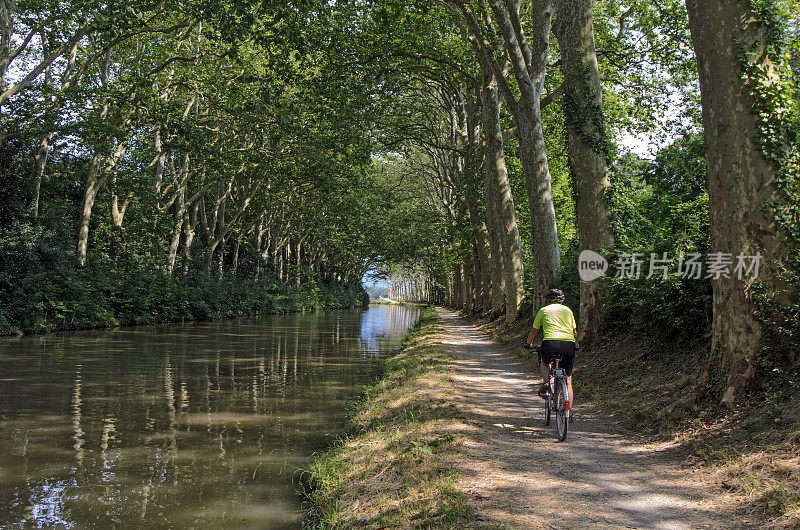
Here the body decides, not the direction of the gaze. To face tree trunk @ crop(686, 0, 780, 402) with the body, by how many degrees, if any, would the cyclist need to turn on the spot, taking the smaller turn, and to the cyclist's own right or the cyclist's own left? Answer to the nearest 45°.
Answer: approximately 90° to the cyclist's own right

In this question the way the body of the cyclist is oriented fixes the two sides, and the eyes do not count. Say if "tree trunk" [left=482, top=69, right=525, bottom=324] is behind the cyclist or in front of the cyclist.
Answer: in front

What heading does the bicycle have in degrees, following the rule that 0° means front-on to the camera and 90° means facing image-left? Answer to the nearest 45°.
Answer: approximately 180°

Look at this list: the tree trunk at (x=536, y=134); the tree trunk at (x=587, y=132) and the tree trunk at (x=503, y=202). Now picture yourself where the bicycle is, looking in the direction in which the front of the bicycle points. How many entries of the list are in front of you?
3

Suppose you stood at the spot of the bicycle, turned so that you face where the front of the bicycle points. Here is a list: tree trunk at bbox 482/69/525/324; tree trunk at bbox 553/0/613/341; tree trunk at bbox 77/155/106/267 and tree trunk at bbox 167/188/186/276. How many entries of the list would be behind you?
0

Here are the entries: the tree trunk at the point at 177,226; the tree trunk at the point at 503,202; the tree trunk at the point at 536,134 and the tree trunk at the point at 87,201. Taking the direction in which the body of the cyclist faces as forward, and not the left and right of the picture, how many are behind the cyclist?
0

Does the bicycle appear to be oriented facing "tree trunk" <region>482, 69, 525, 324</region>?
yes

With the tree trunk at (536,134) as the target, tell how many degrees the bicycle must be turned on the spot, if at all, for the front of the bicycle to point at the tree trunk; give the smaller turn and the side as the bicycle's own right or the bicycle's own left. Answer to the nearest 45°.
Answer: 0° — it already faces it

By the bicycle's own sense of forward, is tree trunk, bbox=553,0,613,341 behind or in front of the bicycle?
in front

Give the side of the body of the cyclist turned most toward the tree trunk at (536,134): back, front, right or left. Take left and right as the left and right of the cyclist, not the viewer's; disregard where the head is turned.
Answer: front

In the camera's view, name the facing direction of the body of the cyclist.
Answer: away from the camera

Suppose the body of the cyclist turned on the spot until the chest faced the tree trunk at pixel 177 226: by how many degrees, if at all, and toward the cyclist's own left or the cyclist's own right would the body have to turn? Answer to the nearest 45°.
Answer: approximately 45° to the cyclist's own left

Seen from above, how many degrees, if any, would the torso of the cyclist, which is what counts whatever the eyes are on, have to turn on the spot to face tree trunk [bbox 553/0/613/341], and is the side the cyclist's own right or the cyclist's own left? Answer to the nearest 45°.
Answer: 0° — they already face it

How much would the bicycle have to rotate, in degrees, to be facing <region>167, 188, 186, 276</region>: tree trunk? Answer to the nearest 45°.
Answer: approximately 45° to its left
